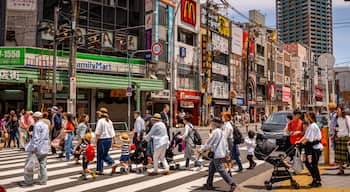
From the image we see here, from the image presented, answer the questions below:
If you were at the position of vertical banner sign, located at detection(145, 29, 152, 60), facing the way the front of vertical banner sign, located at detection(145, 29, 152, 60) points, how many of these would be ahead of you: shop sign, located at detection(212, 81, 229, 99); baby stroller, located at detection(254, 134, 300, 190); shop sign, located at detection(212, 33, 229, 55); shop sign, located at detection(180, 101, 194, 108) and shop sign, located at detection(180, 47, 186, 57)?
1

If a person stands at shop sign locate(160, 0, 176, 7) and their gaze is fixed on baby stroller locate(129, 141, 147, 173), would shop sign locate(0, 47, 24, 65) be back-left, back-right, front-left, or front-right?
front-right

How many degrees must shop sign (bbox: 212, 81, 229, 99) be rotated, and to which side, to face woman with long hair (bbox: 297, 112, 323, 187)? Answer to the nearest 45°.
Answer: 0° — it already faces them

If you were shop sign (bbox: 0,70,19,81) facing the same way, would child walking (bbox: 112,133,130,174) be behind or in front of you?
in front

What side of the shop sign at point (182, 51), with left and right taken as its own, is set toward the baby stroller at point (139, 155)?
front

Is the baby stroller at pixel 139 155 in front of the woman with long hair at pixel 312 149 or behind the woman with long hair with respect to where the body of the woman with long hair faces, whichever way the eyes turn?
in front

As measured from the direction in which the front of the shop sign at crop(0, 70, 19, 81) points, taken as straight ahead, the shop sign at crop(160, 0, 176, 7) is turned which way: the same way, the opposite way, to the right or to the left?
the same way

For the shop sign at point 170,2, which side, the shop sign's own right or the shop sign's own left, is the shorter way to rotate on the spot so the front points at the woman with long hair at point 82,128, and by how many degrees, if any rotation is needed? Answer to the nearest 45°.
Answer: approximately 45° to the shop sign's own right

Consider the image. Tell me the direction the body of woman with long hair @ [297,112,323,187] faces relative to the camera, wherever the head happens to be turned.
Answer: to the viewer's left

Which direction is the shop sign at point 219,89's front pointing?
toward the camera

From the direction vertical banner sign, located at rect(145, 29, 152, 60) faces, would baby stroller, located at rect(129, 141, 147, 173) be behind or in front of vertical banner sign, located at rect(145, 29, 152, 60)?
in front
